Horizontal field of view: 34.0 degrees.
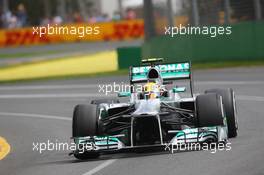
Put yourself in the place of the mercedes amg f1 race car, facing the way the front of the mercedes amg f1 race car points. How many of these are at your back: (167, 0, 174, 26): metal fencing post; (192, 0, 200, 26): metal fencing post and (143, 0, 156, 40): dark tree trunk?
3

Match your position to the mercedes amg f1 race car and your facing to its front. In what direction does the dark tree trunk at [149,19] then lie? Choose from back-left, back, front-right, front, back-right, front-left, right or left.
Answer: back

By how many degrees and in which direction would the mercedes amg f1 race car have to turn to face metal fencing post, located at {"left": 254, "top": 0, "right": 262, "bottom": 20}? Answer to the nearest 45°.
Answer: approximately 180°

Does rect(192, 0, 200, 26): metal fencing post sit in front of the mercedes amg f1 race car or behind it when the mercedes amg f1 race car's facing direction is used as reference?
behind

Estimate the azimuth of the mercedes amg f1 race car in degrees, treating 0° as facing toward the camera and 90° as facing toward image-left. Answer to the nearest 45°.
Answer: approximately 0°

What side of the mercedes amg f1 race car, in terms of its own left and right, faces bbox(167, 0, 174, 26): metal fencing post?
back

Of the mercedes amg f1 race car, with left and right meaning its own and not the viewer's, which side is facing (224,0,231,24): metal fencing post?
back
